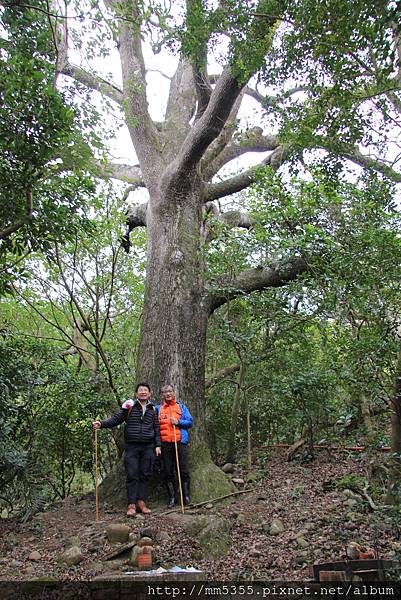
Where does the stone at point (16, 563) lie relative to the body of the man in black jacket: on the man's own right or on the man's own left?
on the man's own right

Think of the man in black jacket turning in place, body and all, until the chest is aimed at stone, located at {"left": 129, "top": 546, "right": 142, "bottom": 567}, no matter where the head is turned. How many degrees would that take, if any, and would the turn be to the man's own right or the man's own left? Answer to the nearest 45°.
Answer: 0° — they already face it

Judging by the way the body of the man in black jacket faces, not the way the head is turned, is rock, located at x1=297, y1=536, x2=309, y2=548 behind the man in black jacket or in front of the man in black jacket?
in front

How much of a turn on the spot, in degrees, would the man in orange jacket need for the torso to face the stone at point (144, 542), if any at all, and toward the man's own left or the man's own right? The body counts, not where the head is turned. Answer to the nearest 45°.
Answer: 0° — they already face it

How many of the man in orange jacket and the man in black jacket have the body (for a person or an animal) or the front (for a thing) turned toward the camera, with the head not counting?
2

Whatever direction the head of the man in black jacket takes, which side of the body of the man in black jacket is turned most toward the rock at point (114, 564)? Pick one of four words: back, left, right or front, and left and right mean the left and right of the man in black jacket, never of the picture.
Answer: front

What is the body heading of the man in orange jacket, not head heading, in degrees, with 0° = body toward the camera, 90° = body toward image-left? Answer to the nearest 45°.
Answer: approximately 0°

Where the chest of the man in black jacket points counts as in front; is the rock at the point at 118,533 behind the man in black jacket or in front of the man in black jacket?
in front

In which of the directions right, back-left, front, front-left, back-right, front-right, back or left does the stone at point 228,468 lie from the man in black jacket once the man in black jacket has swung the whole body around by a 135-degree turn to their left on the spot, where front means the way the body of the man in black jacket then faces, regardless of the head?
front

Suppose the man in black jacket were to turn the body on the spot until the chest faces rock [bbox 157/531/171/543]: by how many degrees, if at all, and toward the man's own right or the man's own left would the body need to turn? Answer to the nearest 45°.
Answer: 0° — they already face it

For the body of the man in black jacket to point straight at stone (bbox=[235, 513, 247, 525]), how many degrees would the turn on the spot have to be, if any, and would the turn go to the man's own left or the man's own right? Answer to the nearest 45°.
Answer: approximately 45° to the man's own left

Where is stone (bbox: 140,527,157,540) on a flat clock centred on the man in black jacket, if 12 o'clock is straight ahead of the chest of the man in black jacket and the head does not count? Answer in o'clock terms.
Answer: The stone is roughly at 12 o'clock from the man in black jacket.
